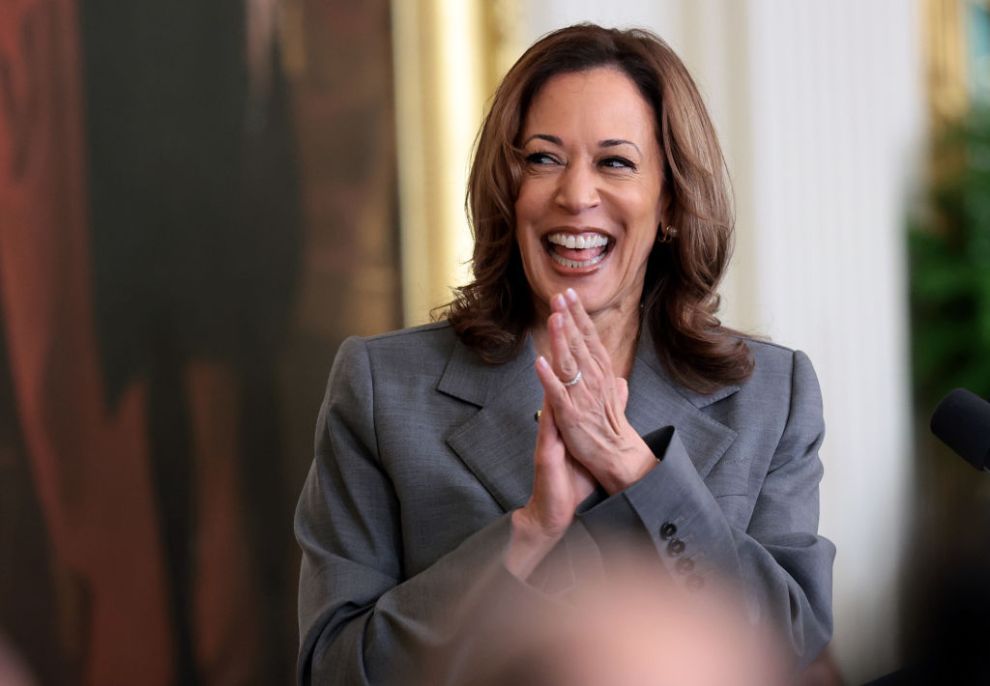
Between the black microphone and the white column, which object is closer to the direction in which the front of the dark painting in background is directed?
the black microphone

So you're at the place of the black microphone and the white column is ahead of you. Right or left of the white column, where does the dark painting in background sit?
left

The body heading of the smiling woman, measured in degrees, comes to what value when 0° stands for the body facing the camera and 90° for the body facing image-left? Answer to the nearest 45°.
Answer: approximately 0°

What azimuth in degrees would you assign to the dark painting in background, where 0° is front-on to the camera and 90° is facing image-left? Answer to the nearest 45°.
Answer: approximately 0°

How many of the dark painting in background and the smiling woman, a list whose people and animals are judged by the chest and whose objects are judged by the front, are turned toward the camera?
2

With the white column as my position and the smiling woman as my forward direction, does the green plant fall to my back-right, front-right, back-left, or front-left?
back-left

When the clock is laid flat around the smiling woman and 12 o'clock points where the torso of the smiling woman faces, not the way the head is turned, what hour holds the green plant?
The green plant is roughly at 7 o'clock from the smiling woman.

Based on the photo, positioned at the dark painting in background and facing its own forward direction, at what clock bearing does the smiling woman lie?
The smiling woman is roughly at 11 o'clock from the dark painting in background.

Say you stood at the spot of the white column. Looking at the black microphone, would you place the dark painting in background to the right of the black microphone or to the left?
right

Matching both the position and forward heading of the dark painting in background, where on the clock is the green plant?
The green plant is roughly at 8 o'clock from the dark painting in background.

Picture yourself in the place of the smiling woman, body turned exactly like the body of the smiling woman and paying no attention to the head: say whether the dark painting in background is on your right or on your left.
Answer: on your right

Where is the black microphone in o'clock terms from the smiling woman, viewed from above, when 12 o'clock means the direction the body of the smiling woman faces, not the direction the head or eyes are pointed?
The black microphone is roughly at 11 o'clock from the smiling woman.

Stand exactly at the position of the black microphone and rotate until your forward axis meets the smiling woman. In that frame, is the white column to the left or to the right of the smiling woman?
right
